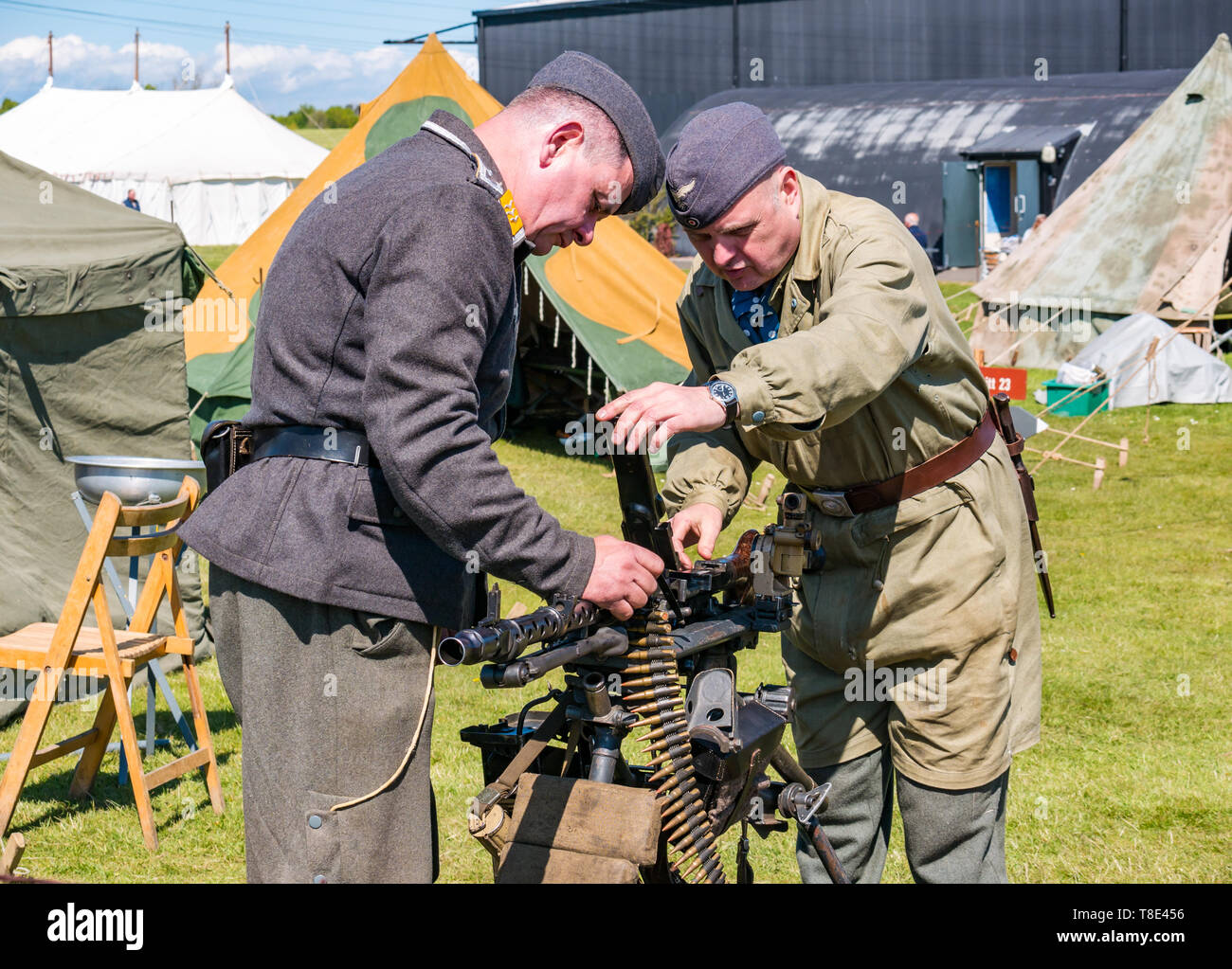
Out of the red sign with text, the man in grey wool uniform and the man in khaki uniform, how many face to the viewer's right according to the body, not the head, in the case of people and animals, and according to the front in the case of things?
1

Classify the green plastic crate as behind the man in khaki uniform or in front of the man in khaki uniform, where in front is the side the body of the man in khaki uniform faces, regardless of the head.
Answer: behind

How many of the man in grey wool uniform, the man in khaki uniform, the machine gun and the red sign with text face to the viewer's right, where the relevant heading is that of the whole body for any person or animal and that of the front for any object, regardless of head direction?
1

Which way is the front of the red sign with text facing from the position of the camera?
facing the viewer

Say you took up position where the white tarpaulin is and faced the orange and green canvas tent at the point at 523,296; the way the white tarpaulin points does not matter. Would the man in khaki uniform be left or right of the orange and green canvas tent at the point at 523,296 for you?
left

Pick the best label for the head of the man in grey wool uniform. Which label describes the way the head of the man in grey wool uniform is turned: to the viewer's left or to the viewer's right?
to the viewer's right

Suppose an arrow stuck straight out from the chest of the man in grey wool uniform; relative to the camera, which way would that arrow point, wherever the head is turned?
to the viewer's right

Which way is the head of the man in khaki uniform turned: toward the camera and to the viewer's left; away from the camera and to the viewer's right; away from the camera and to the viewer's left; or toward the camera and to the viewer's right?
toward the camera and to the viewer's left

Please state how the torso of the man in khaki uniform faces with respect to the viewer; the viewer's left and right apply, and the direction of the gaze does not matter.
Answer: facing the viewer and to the left of the viewer

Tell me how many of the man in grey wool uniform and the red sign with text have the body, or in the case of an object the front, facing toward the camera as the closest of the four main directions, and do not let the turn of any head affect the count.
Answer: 1

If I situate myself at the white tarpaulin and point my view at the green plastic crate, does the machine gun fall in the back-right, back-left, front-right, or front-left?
front-left
